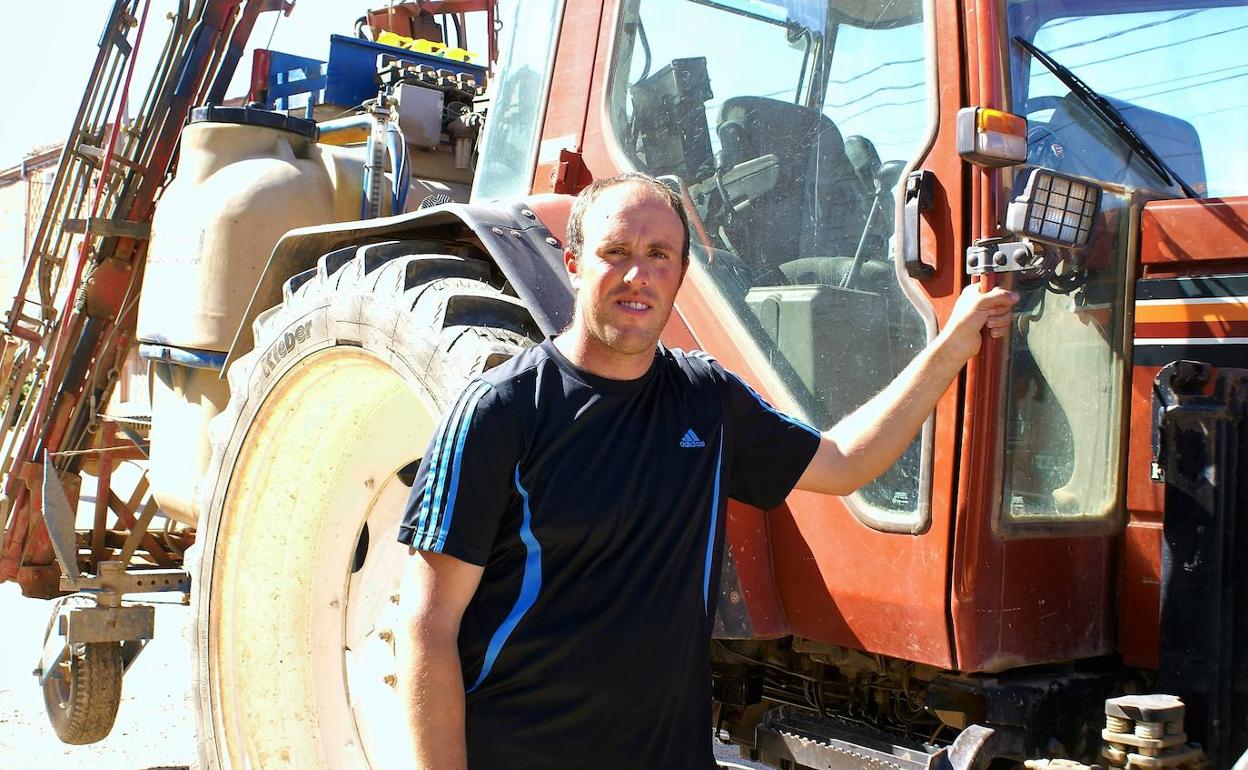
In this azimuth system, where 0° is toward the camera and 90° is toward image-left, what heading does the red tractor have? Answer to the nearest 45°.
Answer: approximately 315°
